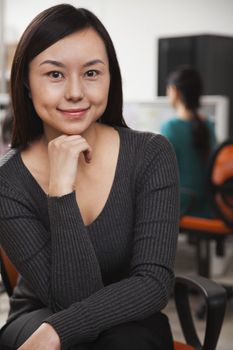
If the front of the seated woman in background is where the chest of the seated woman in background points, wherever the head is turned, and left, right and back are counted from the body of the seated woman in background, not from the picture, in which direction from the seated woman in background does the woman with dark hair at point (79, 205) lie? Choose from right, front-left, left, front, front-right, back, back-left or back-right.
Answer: back-left

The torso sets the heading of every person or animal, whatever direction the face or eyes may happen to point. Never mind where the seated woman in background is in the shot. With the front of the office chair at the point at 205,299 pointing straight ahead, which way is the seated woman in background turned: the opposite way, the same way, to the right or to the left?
the opposite way

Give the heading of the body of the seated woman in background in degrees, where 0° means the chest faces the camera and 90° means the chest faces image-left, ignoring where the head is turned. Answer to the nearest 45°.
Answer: approximately 135°

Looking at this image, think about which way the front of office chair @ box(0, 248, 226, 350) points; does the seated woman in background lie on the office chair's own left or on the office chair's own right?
on the office chair's own left

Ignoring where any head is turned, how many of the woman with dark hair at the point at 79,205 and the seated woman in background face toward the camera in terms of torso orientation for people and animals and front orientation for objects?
1

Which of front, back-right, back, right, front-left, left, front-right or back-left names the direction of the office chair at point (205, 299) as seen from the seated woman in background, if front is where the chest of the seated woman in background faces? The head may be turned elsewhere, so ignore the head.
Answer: back-left

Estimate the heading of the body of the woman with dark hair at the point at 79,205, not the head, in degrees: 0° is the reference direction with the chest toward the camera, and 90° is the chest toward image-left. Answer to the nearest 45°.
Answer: approximately 0°

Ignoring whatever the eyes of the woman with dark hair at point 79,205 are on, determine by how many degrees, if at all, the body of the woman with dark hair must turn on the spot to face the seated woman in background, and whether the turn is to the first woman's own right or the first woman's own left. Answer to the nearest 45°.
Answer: approximately 180°
